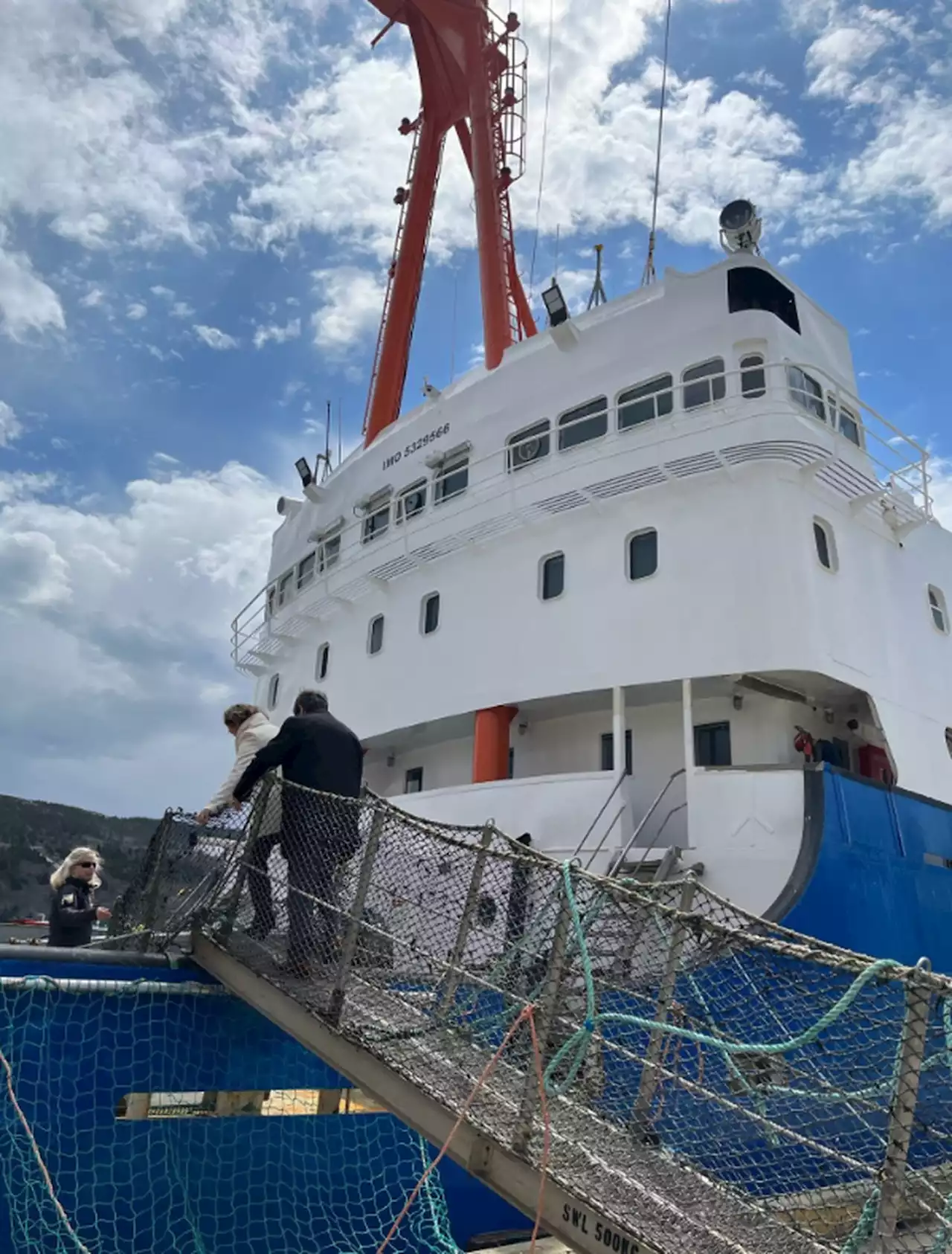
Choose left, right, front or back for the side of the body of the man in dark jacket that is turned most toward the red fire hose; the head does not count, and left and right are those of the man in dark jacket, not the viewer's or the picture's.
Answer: right

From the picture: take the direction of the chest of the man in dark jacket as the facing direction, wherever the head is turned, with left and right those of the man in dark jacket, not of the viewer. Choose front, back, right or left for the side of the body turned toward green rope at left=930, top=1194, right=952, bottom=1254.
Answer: back

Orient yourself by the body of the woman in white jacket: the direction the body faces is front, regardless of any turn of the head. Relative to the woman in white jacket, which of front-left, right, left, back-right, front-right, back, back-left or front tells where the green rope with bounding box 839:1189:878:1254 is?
back-left

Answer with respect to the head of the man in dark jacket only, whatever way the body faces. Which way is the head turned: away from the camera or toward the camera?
away from the camera

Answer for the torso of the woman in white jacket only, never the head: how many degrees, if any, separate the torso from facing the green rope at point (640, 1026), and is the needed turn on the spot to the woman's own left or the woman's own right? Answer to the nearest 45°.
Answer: approximately 135° to the woman's own left

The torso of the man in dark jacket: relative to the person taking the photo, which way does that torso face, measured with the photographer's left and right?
facing away from the viewer and to the left of the viewer

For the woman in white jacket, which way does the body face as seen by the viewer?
to the viewer's left

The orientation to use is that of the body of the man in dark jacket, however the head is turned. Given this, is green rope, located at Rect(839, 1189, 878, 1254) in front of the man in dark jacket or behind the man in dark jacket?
behind

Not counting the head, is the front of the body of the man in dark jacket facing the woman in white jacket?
yes

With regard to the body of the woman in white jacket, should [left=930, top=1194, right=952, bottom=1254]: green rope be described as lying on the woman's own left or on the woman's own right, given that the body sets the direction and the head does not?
on the woman's own left
